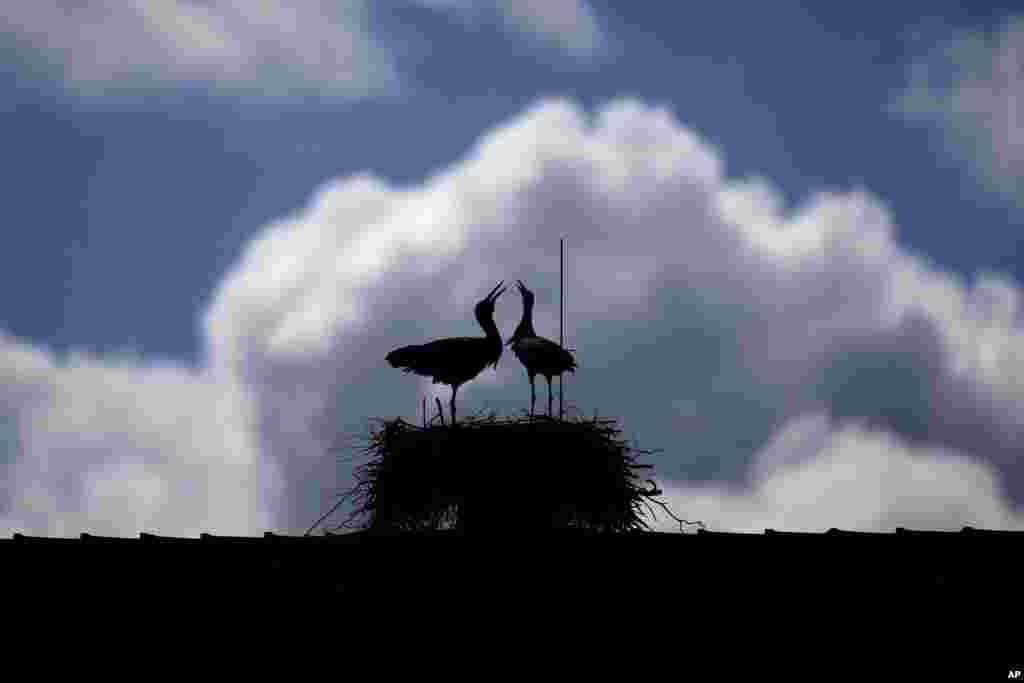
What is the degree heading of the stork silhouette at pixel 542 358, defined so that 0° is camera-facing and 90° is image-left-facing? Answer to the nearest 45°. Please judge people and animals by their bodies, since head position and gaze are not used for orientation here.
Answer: approximately 90°

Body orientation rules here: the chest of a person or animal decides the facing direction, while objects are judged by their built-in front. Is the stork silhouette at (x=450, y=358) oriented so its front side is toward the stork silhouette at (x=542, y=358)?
yes

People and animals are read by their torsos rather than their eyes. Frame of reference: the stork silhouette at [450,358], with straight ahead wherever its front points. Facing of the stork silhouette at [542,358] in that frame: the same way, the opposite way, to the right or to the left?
the opposite way

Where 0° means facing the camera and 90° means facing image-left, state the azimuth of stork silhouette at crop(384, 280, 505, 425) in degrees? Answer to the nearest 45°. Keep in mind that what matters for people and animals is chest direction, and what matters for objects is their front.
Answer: approximately 270°

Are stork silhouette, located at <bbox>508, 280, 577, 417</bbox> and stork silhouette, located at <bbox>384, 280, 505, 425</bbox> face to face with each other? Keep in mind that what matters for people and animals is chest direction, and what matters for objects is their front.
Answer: yes

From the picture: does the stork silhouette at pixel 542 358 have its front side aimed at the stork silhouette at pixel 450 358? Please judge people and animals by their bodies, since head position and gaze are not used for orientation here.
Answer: yes

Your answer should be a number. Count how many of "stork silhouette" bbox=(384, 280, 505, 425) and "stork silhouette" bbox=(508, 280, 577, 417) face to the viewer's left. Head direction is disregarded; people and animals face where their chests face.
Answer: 1
